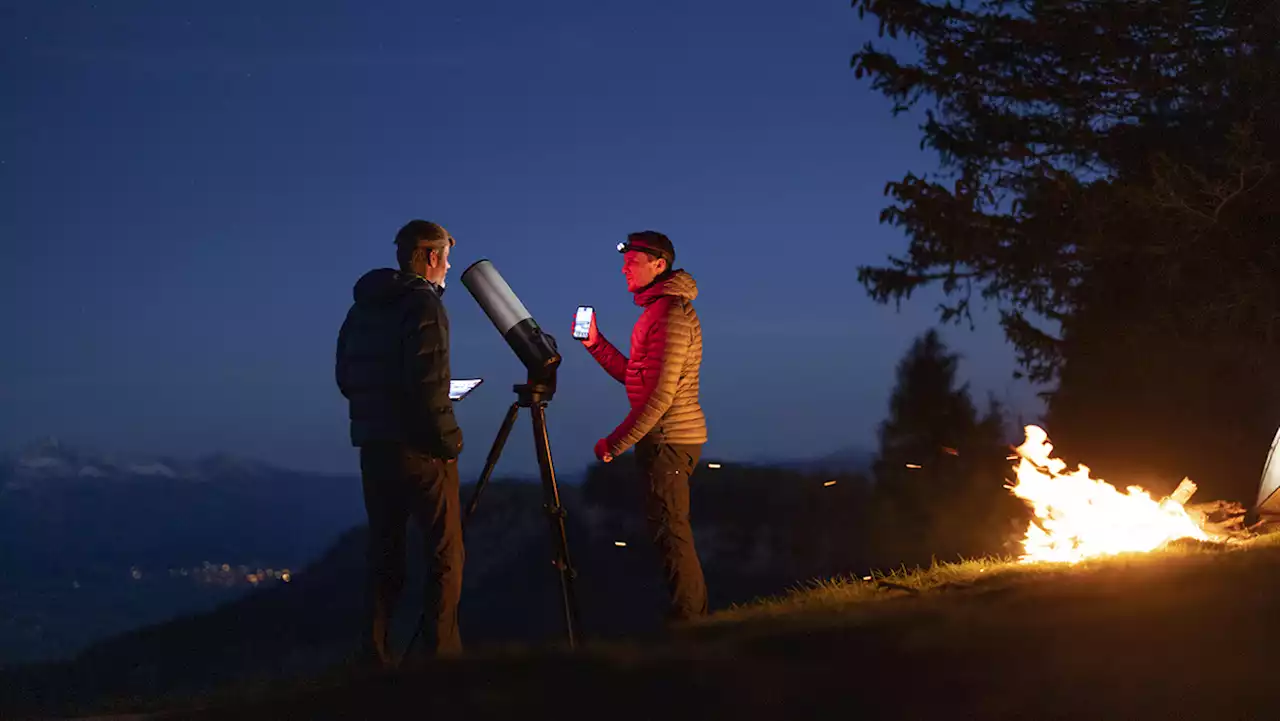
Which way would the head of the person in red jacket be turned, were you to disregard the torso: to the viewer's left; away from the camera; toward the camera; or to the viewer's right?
to the viewer's left

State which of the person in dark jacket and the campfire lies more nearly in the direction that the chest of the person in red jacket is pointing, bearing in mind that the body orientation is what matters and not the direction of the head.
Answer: the person in dark jacket

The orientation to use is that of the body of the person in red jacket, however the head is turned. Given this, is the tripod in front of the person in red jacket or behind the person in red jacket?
in front

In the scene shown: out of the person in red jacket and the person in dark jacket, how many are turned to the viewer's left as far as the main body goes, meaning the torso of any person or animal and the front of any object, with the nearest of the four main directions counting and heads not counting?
1

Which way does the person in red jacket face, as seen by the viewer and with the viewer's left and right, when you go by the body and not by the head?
facing to the left of the viewer

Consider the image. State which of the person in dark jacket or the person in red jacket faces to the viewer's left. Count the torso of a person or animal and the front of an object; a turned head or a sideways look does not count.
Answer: the person in red jacket

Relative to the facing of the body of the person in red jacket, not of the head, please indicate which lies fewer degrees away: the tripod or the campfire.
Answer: the tripod

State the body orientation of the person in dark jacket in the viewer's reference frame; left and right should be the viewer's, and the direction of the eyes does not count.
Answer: facing away from the viewer and to the right of the viewer

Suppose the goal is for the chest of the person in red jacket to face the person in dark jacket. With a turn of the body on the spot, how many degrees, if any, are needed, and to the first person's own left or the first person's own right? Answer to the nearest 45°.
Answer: approximately 45° to the first person's own left

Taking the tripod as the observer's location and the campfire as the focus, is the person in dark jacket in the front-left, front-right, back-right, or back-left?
back-right

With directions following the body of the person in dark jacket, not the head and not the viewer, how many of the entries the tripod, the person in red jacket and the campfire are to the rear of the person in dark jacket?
0

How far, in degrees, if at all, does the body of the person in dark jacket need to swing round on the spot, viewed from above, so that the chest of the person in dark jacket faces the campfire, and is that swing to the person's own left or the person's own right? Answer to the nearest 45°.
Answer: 0° — they already face it
